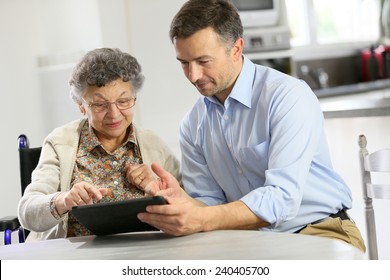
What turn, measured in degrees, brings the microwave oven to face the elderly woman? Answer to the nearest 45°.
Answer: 0° — it already faces them

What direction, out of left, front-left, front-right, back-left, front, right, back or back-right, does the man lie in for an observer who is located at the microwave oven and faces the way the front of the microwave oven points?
front

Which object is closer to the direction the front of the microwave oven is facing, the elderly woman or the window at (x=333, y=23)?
the elderly woman

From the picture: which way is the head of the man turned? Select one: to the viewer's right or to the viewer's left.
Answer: to the viewer's left

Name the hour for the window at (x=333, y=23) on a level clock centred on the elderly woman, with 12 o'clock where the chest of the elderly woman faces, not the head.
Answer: The window is roughly at 7 o'clock from the elderly woman.

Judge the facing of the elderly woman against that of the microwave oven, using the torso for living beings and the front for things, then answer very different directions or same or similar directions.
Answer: same or similar directions

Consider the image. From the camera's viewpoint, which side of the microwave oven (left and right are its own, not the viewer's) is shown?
front

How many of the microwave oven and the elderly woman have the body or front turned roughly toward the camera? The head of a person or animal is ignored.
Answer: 2

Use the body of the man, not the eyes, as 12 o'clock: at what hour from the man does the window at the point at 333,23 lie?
The window is roughly at 5 o'clock from the man.

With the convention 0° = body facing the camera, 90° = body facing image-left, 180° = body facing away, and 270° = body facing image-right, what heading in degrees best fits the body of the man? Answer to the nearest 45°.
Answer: approximately 45°

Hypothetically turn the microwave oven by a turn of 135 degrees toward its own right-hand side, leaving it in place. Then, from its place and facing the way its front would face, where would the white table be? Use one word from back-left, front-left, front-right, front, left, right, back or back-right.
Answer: back-left

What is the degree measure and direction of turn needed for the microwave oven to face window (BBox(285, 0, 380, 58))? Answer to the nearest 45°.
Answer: approximately 135° to its left

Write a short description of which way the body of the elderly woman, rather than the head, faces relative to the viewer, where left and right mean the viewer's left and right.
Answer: facing the viewer

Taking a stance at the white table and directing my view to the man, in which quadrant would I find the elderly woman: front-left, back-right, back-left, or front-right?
front-left
